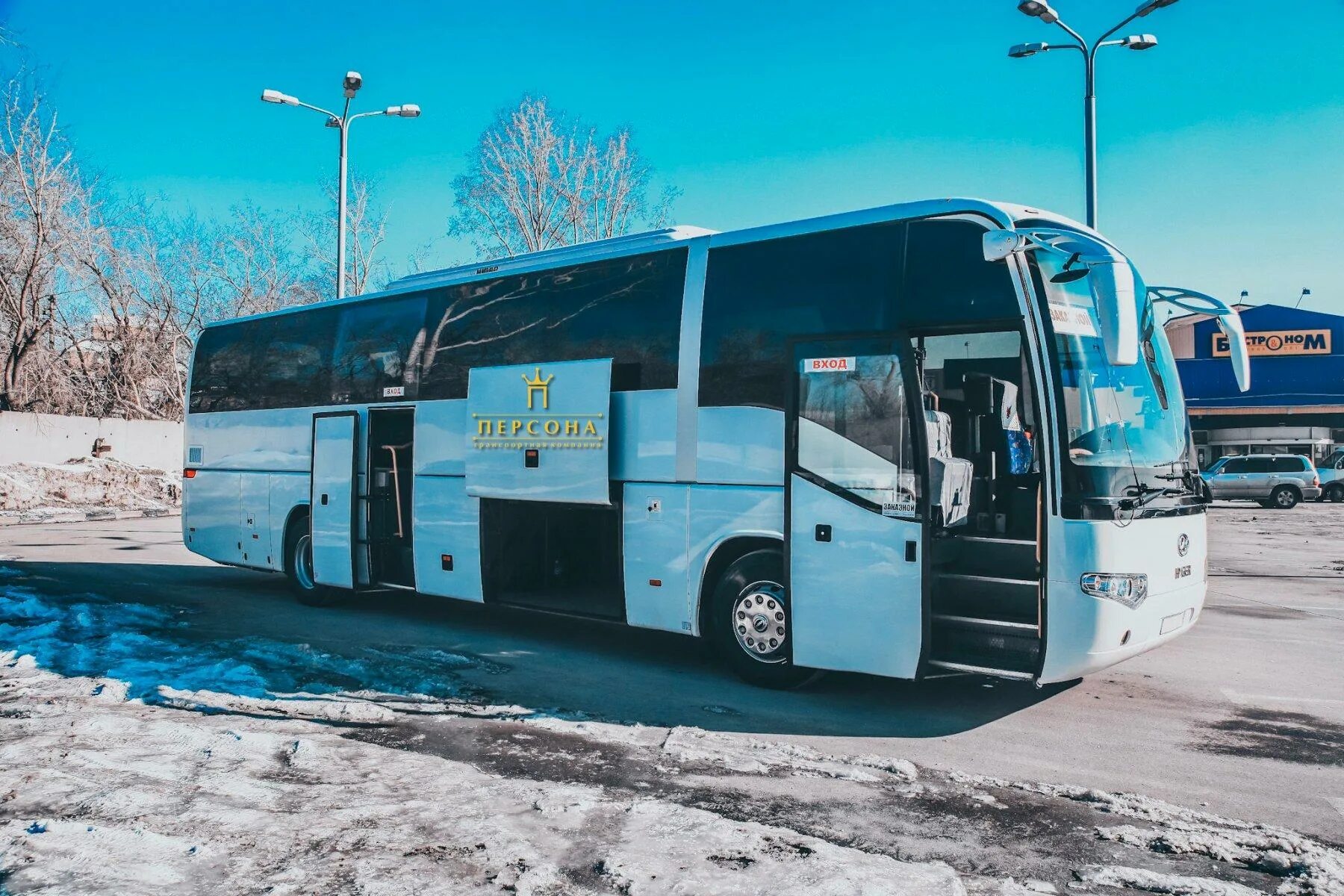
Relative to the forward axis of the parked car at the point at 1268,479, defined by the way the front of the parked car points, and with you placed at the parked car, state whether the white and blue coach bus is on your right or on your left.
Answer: on your left

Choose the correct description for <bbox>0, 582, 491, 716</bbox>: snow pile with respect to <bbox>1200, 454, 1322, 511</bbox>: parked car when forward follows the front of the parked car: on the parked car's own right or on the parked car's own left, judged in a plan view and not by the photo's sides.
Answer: on the parked car's own left

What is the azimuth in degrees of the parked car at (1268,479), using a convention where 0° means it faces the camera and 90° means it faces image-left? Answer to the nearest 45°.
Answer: approximately 90°

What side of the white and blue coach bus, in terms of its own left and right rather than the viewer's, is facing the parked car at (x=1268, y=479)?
left

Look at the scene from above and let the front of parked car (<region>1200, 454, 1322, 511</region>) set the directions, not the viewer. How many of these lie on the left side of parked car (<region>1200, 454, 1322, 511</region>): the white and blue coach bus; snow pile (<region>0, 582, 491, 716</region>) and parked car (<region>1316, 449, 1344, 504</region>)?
2

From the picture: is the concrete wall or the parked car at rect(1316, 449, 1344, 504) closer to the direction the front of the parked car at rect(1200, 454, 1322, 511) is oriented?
the concrete wall

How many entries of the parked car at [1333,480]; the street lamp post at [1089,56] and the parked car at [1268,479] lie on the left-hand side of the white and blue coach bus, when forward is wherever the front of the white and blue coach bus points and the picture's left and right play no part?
3

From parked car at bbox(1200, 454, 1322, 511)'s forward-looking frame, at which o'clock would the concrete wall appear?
The concrete wall is roughly at 11 o'clock from the parked car.

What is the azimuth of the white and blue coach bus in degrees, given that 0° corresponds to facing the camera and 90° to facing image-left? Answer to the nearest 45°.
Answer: approximately 315°

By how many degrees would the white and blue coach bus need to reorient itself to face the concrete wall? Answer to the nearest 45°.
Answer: approximately 180°

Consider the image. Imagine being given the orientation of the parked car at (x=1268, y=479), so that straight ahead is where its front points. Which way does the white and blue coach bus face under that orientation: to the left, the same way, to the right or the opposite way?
the opposite way

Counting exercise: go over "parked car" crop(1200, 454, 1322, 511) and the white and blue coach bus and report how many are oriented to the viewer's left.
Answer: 1

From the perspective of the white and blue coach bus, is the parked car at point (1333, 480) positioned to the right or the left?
on its left
